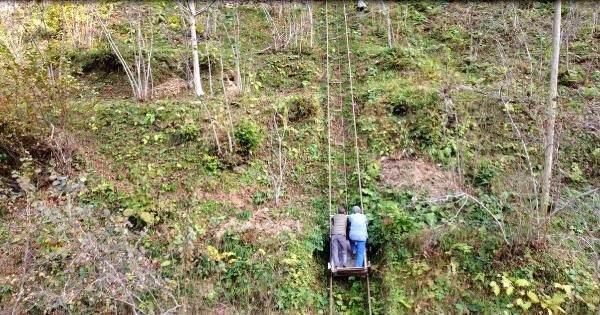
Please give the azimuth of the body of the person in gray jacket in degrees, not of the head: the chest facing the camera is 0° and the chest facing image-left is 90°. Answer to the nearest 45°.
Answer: approximately 180°

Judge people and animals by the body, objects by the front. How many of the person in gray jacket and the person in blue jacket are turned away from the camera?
2

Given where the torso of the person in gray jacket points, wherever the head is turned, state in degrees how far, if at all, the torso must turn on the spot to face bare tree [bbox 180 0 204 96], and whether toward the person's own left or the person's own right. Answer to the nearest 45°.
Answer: approximately 45° to the person's own left

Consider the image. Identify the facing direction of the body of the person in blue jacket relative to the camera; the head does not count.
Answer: away from the camera

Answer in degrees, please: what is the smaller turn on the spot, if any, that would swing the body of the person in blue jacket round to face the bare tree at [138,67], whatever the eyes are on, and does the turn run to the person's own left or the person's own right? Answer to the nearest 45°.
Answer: approximately 45° to the person's own left
